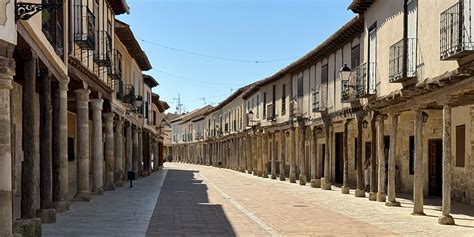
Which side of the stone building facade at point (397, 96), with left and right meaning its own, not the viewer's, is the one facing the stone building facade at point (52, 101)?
front

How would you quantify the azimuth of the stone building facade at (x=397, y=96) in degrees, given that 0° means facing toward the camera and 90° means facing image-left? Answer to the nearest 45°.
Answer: approximately 45°
